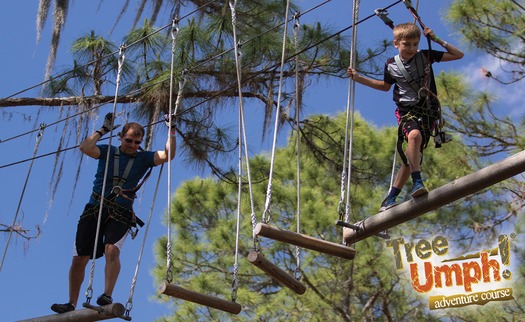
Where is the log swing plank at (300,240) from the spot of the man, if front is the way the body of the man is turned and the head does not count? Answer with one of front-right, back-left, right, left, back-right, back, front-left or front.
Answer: front-left

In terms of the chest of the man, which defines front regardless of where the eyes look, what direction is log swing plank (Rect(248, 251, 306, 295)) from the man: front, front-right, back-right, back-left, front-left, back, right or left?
front-left

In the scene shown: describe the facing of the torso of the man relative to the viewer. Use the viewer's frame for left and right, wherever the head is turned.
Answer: facing the viewer

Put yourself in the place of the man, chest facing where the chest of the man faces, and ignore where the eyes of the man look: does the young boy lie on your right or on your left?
on your left

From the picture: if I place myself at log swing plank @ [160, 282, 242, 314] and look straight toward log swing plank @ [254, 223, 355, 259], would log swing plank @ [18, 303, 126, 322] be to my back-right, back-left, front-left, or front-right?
back-right
